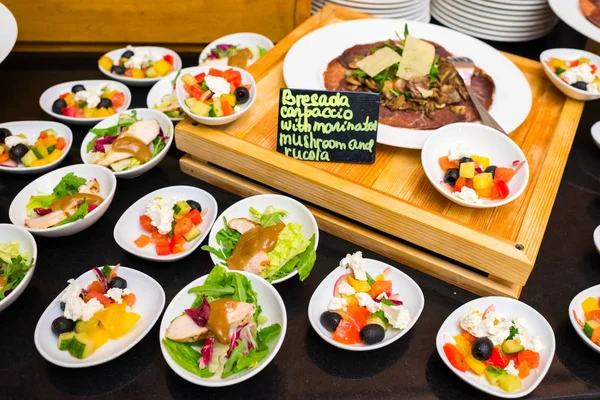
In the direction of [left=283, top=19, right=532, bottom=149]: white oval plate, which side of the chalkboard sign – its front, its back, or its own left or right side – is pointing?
back

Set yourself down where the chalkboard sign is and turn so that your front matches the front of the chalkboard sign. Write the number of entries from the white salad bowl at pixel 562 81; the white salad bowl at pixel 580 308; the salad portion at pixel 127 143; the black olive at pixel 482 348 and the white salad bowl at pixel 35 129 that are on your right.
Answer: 2

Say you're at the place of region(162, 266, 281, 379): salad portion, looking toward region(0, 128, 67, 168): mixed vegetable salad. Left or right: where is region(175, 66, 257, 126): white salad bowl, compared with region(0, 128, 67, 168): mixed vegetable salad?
right

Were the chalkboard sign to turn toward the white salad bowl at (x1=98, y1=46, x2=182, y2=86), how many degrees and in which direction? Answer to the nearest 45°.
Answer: approximately 135° to its right

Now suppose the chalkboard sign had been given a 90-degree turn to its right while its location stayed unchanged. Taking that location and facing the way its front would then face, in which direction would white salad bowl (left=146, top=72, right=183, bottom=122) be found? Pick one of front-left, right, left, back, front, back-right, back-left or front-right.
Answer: front-right

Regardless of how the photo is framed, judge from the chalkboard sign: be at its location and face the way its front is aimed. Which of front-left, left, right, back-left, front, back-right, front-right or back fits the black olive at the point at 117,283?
front-right

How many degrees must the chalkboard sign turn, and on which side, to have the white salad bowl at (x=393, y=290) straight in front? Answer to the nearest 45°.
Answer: approximately 45° to its left

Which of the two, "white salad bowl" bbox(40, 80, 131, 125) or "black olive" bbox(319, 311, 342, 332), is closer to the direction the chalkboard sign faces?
the black olive

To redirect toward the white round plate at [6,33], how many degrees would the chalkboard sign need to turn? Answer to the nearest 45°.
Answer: approximately 90° to its right

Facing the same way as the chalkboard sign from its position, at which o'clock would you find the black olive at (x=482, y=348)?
The black olive is roughly at 11 o'clock from the chalkboard sign.

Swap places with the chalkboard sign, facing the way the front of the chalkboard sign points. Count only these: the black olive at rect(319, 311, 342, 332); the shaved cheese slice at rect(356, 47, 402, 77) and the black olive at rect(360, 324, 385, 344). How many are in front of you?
2

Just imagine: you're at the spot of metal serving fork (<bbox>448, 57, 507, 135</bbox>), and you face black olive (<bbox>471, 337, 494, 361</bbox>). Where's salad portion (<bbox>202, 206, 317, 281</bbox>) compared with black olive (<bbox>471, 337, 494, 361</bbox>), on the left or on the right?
right

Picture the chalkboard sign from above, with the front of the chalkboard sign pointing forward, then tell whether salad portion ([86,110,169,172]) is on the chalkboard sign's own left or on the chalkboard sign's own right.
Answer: on the chalkboard sign's own right

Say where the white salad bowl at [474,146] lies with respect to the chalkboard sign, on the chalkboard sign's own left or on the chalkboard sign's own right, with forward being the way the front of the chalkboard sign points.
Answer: on the chalkboard sign's own left

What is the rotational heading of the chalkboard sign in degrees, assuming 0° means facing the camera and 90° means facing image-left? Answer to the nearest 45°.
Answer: approximately 0°

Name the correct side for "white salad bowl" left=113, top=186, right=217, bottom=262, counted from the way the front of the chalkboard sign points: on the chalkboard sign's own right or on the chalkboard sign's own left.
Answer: on the chalkboard sign's own right

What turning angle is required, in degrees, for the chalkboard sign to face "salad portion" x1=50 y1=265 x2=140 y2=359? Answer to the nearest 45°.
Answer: approximately 45° to its right

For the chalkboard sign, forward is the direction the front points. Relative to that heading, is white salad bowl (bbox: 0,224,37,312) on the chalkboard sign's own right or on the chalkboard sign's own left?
on the chalkboard sign's own right
